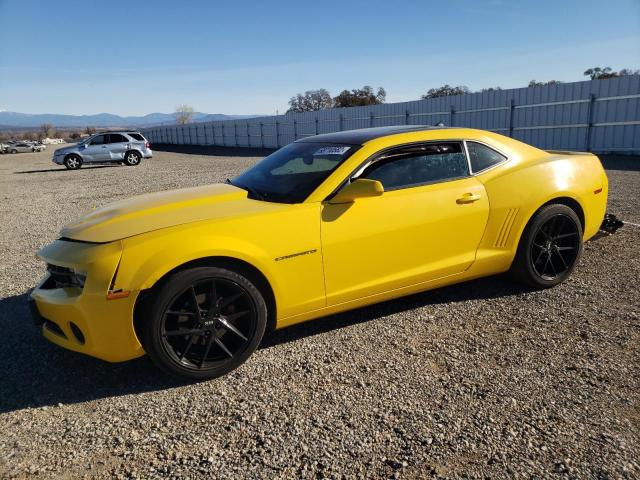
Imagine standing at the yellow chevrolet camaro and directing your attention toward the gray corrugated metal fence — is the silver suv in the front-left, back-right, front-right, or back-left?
front-left

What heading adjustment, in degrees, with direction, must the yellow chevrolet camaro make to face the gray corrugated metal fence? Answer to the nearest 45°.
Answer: approximately 180°

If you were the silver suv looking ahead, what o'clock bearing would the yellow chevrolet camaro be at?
The yellow chevrolet camaro is roughly at 9 o'clock from the silver suv.

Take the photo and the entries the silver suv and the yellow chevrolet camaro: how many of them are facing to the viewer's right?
0

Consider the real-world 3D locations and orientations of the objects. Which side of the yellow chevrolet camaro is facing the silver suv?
right

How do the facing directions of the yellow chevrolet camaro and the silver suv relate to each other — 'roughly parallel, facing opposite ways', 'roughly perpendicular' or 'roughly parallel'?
roughly parallel

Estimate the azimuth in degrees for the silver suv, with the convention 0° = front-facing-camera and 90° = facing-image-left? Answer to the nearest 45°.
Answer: approximately 90°

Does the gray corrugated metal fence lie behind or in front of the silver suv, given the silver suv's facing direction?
behind

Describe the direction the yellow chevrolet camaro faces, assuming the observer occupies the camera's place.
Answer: facing the viewer and to the left of the viewer
